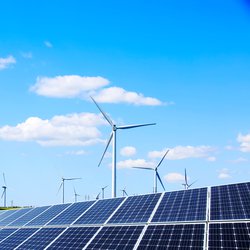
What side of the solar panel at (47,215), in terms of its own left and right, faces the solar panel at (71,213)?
left

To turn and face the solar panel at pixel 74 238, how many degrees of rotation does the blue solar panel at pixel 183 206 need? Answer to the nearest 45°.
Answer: approximately 45° to its right

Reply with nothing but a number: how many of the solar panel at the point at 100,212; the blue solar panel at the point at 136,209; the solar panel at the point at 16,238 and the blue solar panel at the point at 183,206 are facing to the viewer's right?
0

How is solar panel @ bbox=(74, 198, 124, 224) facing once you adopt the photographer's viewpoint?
facing the viewer and to the left of the viewer

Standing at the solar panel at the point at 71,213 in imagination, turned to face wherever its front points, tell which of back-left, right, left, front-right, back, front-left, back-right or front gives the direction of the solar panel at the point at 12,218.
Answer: right

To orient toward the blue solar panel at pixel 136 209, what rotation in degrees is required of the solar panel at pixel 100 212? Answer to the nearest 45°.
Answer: approximately 90° to its left

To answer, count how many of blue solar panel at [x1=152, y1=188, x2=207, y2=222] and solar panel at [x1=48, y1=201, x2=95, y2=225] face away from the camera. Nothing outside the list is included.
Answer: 0

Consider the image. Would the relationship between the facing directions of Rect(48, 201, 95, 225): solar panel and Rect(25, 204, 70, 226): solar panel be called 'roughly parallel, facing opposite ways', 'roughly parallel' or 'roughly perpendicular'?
roughly parallel

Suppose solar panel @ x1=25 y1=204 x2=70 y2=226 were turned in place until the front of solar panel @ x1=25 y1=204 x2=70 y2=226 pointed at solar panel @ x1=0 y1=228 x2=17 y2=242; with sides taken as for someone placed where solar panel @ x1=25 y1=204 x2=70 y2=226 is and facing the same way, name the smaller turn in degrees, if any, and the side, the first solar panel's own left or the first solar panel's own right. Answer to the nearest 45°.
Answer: approximately 45° to the first solar panel's own right

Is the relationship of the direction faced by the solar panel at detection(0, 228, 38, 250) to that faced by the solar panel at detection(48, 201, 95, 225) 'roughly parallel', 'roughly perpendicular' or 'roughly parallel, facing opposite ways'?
roughly parallel

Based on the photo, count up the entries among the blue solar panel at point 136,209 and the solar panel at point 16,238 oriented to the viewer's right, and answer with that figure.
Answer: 0

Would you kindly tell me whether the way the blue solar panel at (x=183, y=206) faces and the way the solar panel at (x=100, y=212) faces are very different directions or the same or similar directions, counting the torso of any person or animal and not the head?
same or similar directions

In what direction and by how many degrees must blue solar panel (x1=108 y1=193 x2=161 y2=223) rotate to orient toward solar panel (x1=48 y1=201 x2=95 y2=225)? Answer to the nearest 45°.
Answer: approximately 90° to its right

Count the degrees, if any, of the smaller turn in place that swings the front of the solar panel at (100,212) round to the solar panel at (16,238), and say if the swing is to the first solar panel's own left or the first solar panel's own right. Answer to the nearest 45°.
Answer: approximately 45° to the first solar panel's own right
